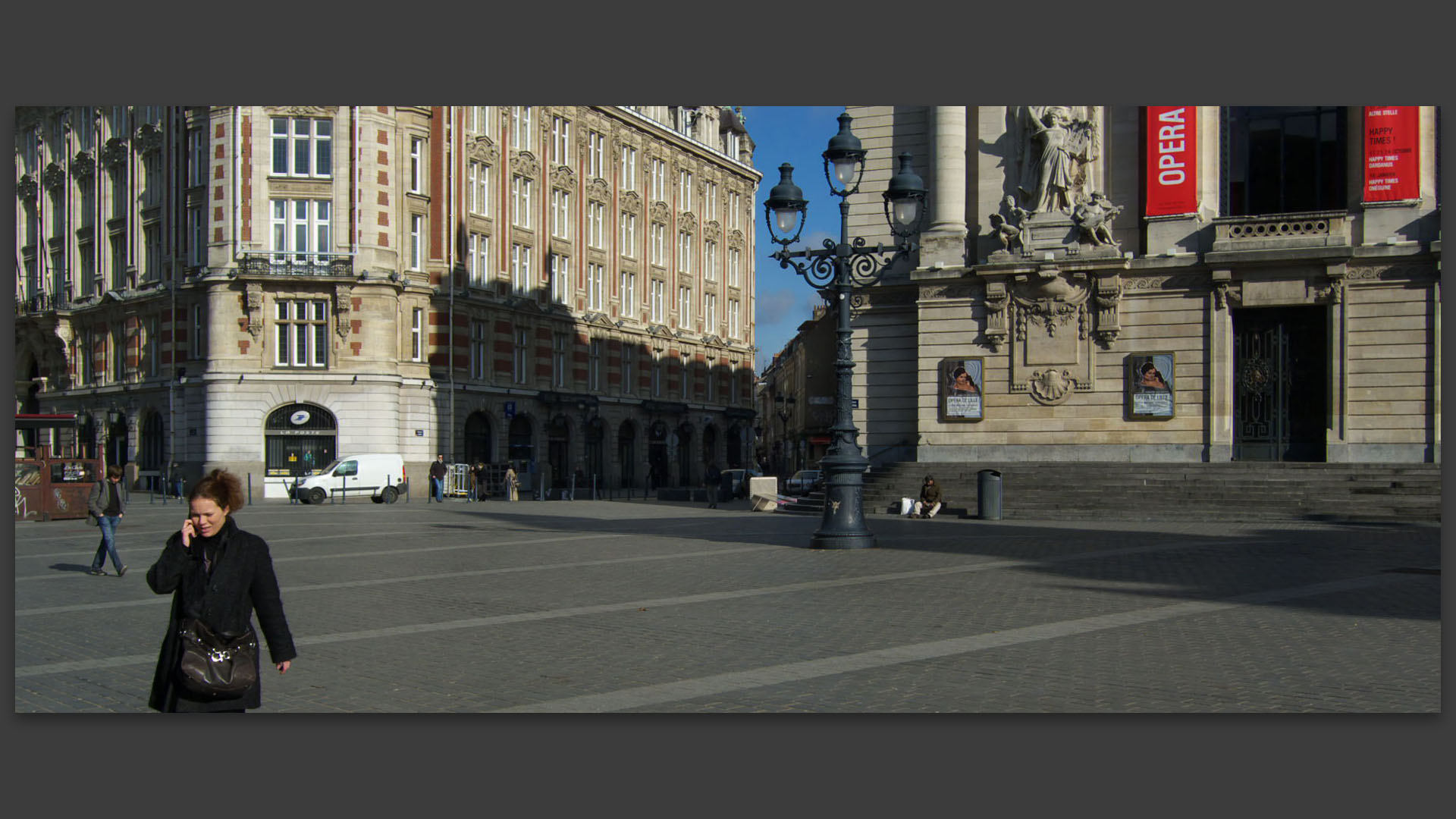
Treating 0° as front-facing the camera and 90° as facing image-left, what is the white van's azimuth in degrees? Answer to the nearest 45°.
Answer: approximately 90°

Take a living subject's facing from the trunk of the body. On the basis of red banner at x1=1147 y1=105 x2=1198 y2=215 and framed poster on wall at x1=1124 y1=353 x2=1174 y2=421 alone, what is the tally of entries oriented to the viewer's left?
0

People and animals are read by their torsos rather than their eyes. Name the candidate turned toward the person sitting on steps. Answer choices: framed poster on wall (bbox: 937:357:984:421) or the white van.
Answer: the framed poster on wall

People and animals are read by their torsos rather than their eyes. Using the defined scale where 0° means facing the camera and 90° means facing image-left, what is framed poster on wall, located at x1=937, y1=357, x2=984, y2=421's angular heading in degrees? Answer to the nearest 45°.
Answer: approximately 0°

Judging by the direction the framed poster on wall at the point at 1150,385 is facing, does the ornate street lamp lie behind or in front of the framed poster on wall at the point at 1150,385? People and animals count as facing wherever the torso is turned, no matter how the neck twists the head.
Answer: in front

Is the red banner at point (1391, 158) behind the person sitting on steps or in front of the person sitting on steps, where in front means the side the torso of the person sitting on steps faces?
behind
